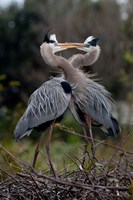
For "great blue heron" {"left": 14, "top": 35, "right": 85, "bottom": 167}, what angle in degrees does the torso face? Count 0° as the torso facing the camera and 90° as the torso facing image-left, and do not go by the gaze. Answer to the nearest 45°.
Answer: approximately 270°

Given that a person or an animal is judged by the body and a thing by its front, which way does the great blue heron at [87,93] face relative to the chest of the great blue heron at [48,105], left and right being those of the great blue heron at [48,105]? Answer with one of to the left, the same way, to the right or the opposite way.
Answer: the opposite way

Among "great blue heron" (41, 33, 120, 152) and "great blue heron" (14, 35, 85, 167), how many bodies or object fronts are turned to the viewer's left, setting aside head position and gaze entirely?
1

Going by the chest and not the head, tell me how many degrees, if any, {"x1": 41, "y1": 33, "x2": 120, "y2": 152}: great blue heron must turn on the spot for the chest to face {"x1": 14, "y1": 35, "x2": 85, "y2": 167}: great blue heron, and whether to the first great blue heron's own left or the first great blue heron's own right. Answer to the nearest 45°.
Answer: approximately 45° to the first great blue heron's own left

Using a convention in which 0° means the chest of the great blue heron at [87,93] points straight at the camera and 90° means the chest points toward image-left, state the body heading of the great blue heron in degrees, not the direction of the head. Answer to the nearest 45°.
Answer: approximately 90°

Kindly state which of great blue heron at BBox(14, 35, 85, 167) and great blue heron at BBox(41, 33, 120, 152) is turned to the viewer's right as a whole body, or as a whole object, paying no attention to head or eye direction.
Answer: great blue heron at BBox(14, 35, 85, 167)
